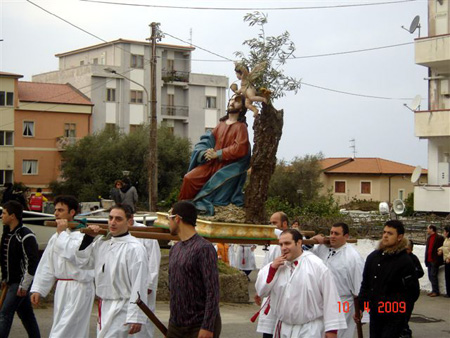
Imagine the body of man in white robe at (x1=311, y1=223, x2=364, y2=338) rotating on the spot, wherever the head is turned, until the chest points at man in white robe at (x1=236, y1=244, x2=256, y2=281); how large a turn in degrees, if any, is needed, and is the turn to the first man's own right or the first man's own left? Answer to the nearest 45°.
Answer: approximately 135° to the first man's own right

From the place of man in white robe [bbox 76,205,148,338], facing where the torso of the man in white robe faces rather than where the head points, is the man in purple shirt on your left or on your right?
on your left

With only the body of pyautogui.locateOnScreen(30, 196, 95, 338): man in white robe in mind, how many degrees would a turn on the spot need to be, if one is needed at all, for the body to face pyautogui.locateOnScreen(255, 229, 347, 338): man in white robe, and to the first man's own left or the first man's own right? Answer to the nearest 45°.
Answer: approximately 90° to the first man's own left

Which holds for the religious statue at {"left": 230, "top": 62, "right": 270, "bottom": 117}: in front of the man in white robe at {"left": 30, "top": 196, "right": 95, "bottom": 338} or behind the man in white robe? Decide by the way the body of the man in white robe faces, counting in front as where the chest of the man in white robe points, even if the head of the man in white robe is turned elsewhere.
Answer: behind
